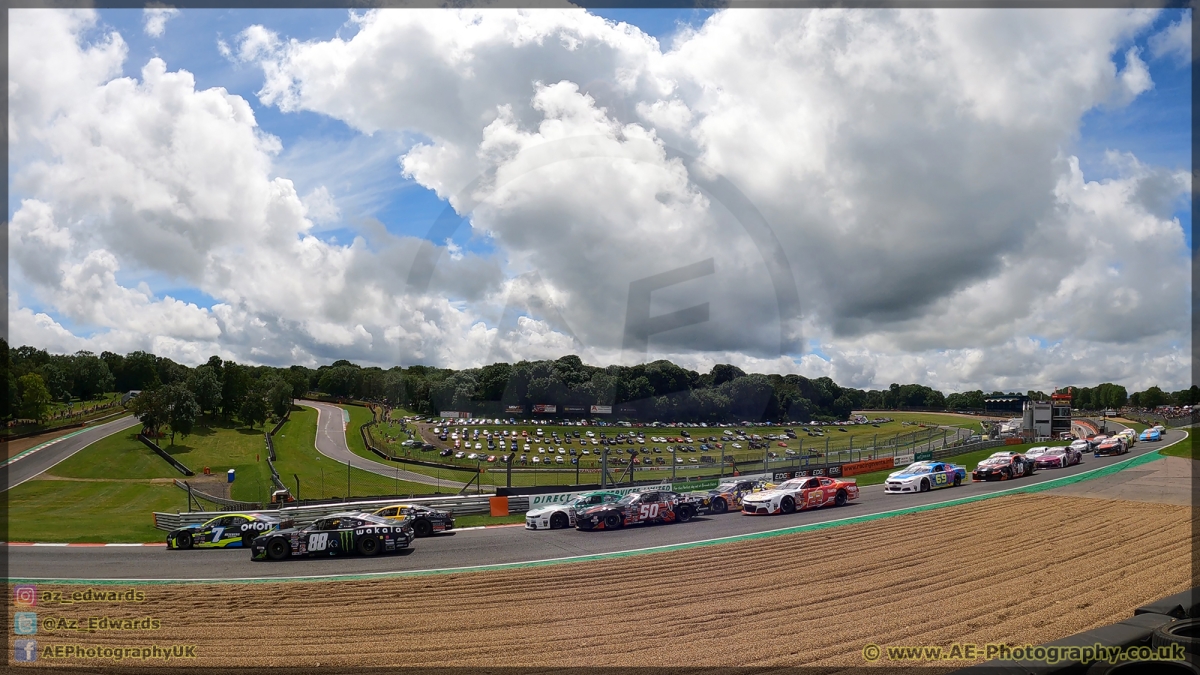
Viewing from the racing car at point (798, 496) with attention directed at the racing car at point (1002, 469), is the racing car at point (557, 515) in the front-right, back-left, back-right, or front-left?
back-left

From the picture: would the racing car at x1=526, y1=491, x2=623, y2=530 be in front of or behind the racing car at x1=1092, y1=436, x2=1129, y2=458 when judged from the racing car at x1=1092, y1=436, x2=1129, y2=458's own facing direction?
in front

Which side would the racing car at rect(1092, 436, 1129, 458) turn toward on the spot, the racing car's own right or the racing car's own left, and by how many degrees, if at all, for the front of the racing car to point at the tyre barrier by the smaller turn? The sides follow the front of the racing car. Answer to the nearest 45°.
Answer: approximately 45° to the racing car's own left

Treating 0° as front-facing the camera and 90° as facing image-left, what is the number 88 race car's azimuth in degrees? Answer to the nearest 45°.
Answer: approximately 90°

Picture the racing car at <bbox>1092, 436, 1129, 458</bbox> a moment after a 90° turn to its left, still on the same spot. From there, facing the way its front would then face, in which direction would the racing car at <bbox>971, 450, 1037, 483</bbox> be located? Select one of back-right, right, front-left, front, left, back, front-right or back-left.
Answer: front-right

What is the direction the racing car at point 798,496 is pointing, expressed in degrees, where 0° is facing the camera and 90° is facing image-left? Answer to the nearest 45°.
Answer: approximately 45°

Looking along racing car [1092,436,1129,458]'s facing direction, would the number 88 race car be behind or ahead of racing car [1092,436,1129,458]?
ahead

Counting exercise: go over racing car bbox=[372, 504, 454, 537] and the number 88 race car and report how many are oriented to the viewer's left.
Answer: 2

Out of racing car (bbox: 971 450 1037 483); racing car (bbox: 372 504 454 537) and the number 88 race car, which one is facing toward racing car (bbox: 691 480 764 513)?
racing car (bbox: 971 450 1037 483)

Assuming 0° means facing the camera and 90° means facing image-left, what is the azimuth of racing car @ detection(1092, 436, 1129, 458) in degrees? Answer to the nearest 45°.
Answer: approximately 45°

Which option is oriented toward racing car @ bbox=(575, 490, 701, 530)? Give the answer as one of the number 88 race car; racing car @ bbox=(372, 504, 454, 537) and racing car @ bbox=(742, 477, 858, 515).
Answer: racing car @ bbox=(742, 477, 858, 515)

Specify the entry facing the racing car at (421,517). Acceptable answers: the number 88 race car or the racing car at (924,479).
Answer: the racing car at (924,479)
